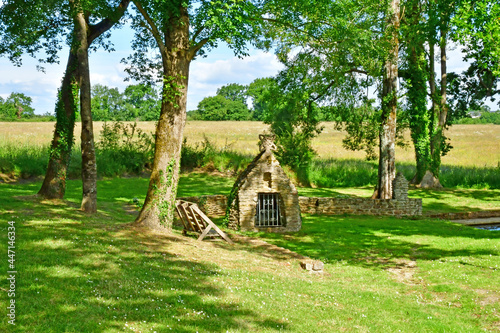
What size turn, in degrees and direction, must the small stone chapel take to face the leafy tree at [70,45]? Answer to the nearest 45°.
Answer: approximately 90° to its right

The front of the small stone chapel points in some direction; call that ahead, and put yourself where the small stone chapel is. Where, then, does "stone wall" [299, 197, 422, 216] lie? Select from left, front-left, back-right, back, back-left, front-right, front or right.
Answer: back-left

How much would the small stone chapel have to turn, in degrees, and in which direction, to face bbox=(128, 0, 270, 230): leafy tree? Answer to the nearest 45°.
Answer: approximately 45° to its right

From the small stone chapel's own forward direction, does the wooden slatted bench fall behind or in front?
in front

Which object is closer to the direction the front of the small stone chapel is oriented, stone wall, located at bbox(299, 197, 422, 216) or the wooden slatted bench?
the wooden slatted bench

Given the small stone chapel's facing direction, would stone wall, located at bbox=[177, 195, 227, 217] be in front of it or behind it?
behind

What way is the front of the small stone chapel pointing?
toward the camera

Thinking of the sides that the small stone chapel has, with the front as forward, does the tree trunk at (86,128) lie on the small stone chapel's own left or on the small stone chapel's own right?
on the small stone chapel's own right

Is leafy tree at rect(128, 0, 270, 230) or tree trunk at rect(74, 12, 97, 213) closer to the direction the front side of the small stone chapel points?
the leafy tree

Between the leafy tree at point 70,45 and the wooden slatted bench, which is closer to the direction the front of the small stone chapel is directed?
the wooden slatted bench

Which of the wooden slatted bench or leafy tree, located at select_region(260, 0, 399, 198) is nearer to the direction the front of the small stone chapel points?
the wooden slatted bench
